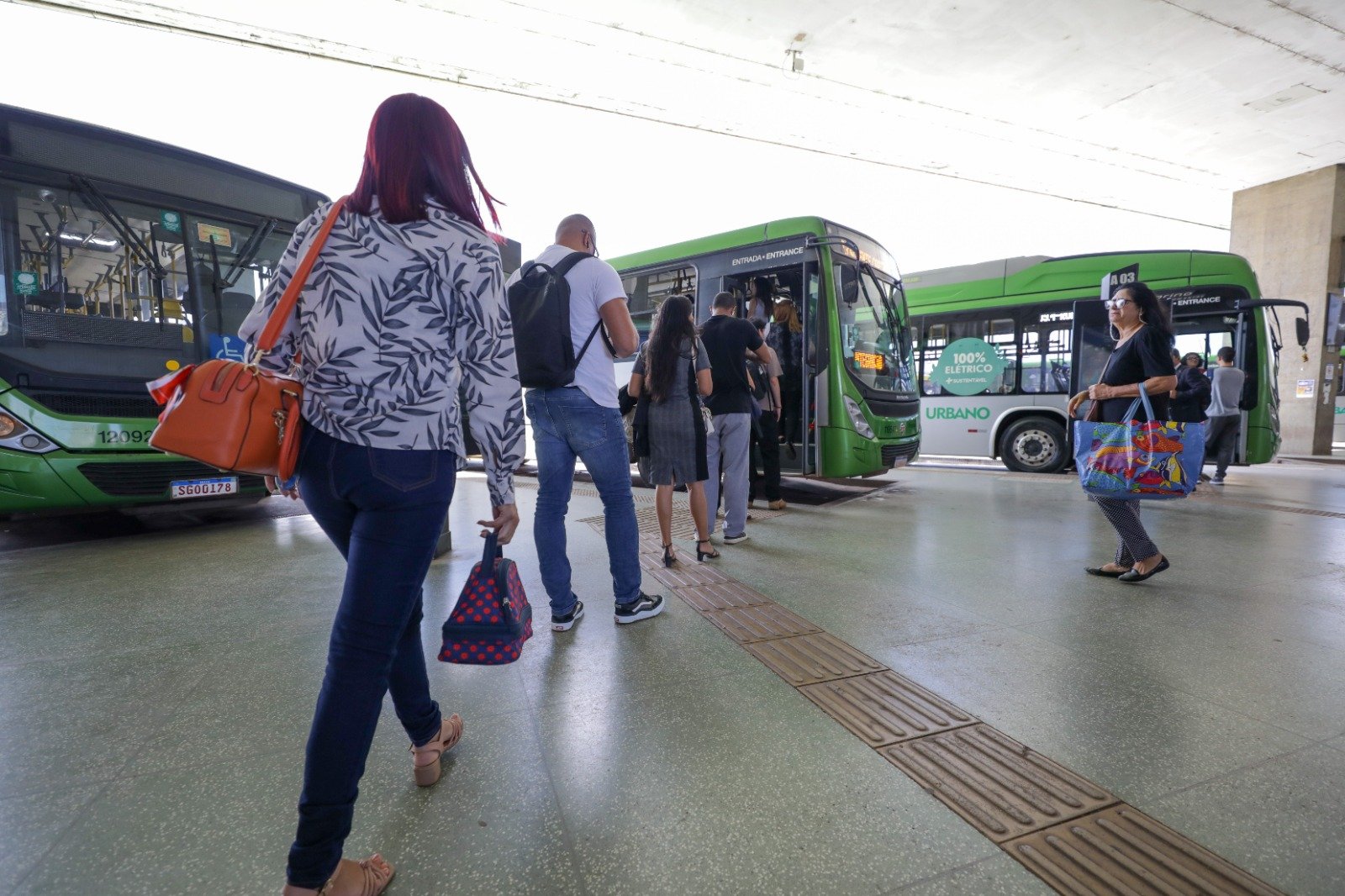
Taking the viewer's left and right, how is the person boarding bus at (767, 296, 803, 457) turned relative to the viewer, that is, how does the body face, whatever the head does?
facing away from the viewer

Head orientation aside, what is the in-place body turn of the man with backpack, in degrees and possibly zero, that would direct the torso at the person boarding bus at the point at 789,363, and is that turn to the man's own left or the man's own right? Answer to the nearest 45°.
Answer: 0° — they already face them

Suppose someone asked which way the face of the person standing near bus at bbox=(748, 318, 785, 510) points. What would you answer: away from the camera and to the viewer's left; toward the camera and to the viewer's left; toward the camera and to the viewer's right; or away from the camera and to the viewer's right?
away from the camera and to the viewer's right

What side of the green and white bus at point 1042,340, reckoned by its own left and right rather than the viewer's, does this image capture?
right

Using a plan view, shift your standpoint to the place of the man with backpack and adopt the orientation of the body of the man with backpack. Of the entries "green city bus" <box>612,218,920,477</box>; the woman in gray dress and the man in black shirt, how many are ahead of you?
3

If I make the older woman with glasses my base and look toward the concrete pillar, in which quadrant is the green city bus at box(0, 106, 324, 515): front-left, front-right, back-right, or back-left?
back-left

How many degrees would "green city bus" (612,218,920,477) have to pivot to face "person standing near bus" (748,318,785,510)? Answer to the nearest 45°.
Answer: approximately 90° to its right

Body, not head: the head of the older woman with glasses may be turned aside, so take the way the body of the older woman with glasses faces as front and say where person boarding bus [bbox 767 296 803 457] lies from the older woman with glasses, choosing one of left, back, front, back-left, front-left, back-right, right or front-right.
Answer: front-right

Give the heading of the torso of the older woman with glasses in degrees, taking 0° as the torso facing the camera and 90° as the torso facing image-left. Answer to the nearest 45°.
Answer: approximately 90°

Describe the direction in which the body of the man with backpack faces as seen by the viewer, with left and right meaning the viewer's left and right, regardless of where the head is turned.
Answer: facing away from the viewer and to the right of the viewer

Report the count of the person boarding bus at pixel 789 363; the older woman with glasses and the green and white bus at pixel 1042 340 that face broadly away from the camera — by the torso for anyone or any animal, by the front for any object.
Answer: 1

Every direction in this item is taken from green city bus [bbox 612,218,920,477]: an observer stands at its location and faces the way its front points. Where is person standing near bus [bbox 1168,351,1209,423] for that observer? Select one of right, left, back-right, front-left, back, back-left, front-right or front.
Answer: front-left

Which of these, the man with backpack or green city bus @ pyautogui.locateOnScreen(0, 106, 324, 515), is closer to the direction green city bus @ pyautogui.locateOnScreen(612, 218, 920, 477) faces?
the man with backpack

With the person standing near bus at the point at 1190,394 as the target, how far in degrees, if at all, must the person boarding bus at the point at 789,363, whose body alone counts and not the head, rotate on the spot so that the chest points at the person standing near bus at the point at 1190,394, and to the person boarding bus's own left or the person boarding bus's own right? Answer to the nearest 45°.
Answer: approximately 90° to the person boarding bus's own right

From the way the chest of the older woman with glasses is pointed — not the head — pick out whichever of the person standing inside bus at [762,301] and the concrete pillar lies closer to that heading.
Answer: the person standing inside bus
